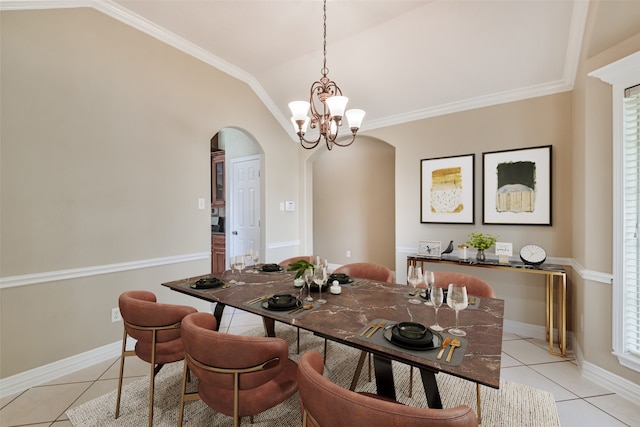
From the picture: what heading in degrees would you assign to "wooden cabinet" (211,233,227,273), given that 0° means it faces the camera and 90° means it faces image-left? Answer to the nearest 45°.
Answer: approximately 45°

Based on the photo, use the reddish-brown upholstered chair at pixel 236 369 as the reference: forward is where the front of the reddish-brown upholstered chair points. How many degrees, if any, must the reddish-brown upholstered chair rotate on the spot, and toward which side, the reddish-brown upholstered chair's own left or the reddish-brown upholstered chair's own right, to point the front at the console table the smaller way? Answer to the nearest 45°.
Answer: approximately 45° to the reddish-brown upholstered chair's own right

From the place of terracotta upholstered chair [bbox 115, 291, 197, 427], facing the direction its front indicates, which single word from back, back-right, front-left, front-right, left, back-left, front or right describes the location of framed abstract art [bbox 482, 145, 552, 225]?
front-right

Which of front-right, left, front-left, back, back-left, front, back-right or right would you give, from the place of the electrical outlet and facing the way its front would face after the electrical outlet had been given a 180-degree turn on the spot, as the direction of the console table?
back

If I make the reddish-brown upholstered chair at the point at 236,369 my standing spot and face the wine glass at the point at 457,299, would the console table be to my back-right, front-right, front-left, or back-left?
front-left

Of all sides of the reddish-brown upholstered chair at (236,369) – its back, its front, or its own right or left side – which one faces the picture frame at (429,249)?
front

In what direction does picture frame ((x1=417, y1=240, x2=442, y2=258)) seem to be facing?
toward the camera

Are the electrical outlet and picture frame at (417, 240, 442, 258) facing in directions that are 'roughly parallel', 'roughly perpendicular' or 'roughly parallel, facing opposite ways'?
roughly perpendicular

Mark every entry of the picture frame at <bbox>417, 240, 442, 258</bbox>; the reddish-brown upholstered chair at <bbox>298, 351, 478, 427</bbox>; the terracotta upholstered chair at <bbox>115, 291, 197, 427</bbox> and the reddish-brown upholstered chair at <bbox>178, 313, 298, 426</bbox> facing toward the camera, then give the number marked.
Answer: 1

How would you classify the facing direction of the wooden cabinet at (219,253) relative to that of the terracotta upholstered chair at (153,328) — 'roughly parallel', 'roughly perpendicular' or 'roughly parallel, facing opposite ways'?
roughly parallel, facing opposite ways

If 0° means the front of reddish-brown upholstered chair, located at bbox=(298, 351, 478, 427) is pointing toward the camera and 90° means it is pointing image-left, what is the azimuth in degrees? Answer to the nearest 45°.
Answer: approximately 225°

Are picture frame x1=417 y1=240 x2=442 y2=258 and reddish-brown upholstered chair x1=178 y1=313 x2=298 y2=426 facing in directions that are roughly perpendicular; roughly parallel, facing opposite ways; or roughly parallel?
roughly parallel, facing opposite ways

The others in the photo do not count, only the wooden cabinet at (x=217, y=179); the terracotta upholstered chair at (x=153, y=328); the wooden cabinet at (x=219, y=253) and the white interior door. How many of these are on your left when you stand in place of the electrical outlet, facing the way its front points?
3

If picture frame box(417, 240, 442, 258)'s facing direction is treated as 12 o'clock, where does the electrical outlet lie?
The electrical outlet is roughly at 2 o'clock from the picture frame.

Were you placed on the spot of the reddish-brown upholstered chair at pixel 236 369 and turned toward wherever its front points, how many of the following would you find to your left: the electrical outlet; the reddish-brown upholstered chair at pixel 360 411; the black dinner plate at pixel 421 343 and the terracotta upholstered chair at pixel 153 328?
2

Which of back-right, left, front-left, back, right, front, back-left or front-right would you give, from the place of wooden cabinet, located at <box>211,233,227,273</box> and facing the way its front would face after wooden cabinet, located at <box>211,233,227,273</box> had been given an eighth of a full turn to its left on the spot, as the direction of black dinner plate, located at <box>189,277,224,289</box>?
front

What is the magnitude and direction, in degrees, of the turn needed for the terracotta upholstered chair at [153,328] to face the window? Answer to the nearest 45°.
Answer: approximately 90° to its right
